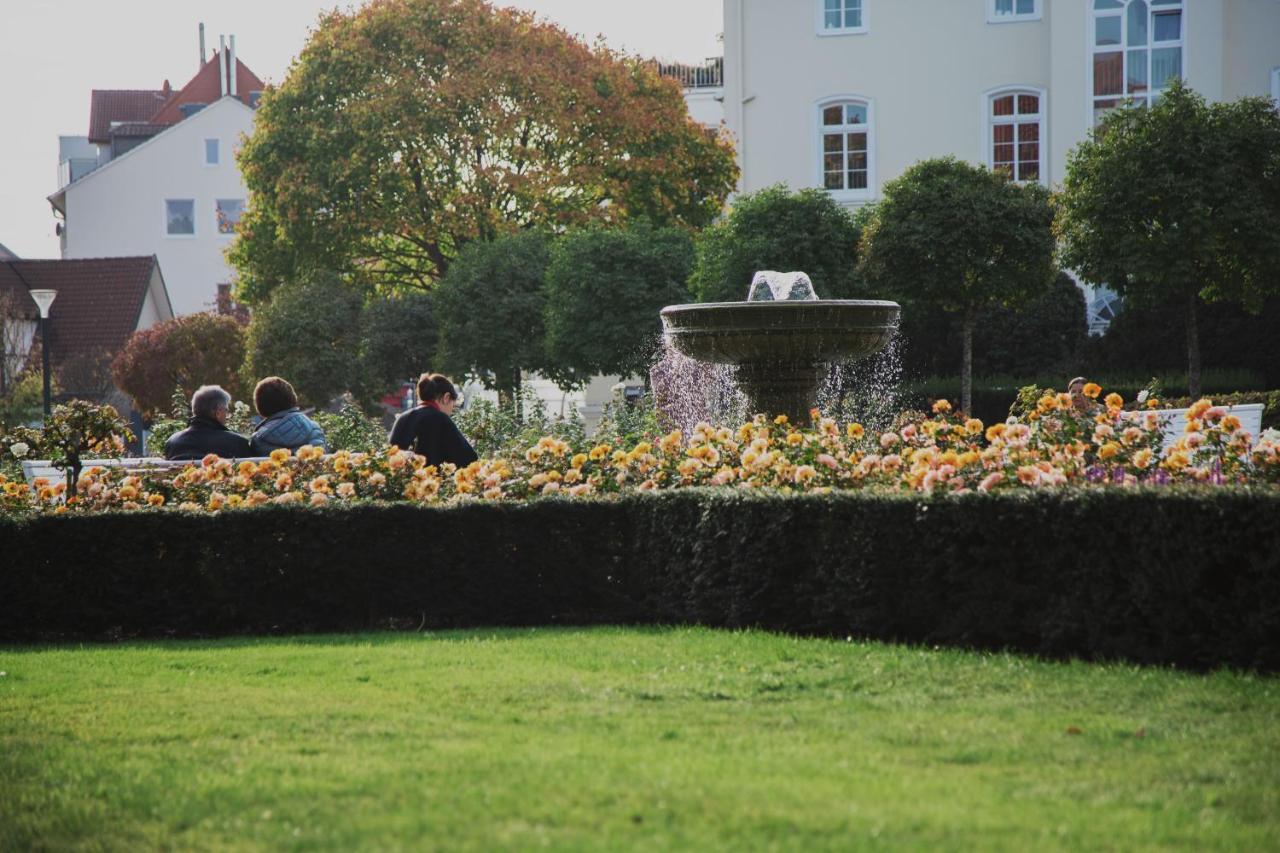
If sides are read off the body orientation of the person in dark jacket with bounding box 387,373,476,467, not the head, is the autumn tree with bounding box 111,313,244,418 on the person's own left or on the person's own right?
on the person's own left

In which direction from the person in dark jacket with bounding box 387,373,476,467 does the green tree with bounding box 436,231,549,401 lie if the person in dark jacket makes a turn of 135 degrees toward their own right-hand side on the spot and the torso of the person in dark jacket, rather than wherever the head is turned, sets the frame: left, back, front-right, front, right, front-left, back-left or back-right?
back

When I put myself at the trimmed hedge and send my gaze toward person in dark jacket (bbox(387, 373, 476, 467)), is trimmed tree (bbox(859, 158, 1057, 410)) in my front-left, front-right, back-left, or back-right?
front-right

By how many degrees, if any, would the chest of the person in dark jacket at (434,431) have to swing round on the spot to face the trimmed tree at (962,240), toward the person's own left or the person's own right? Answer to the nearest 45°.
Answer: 0° — they already face it

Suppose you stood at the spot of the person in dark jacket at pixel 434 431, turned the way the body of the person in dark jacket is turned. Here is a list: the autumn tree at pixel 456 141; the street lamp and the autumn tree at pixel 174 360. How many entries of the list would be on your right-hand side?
0

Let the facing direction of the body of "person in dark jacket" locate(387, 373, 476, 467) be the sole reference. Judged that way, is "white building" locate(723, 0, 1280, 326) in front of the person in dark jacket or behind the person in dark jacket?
in front

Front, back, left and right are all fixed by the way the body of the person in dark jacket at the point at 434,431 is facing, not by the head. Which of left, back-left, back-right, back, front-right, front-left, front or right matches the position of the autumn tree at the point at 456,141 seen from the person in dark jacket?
front-left

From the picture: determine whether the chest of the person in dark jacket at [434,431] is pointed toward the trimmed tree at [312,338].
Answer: no

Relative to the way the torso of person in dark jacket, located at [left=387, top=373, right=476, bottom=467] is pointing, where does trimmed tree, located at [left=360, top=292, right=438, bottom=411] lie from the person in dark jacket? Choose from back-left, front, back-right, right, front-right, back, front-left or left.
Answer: front-left

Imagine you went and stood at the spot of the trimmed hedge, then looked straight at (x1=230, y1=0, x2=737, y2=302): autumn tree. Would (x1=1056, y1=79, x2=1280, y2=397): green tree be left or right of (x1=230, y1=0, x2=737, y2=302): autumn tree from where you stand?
right

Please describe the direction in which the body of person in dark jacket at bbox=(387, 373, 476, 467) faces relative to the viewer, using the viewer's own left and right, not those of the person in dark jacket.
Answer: facing away from the viewer and to the right of the viewer

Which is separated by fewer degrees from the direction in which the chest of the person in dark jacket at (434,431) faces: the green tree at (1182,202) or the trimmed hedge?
the green tree

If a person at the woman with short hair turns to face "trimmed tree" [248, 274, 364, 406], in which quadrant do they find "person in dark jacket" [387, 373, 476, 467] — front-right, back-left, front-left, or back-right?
back-right

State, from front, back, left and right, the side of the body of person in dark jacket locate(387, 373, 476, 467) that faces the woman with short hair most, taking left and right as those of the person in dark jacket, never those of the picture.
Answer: left

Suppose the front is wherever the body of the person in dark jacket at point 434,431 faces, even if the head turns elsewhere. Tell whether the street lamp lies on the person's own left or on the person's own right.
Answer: on the person's own left
